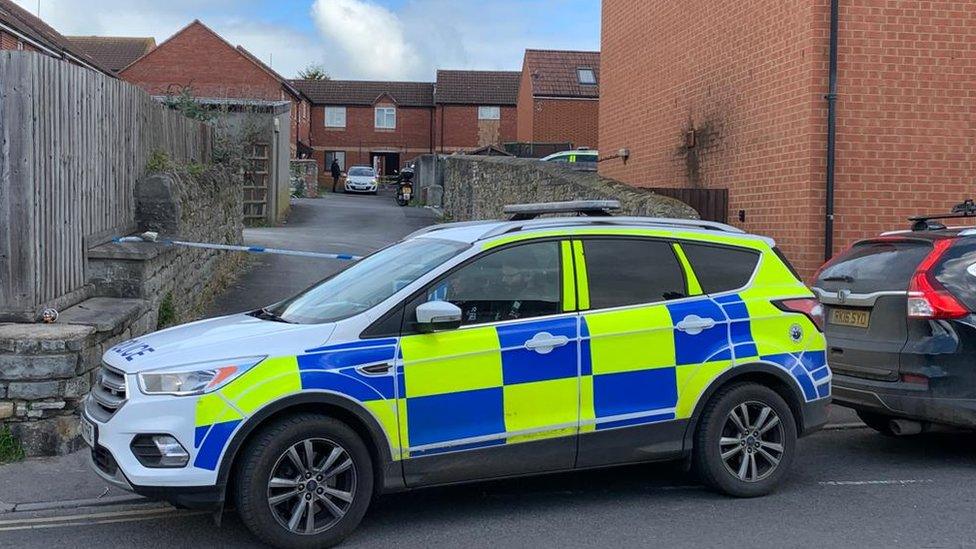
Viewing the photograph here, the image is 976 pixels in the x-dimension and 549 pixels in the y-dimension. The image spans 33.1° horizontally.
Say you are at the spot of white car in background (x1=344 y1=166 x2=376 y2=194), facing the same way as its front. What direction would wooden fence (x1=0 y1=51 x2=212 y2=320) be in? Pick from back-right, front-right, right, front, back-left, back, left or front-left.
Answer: front

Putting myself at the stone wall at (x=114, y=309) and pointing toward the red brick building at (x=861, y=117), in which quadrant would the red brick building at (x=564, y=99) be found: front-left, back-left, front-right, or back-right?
front-left

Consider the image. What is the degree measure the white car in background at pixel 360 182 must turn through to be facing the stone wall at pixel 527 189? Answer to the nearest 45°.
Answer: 0° — it already faces it

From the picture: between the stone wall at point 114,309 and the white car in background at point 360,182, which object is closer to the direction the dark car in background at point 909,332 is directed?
the white car in background

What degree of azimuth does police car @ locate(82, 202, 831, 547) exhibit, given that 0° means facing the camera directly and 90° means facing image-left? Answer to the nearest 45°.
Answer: approximately 45°

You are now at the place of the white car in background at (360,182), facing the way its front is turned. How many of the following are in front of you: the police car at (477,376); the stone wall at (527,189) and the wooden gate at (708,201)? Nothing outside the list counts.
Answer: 3

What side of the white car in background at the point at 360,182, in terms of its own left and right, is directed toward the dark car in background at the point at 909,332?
front

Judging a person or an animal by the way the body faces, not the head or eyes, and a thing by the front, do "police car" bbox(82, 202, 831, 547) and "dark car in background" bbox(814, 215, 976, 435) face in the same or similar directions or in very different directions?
very different directions

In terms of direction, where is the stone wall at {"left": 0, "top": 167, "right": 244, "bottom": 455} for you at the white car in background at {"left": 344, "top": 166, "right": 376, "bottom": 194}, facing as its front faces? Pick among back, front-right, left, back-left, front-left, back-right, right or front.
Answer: front

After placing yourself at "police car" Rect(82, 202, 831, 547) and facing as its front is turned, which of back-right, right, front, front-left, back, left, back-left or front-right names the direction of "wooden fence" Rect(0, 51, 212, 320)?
right

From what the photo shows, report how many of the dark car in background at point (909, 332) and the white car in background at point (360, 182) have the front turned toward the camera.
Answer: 1

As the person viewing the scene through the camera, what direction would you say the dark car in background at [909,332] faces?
facing away from the viewer and to the right of the viewer

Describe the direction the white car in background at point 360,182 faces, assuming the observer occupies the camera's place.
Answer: facing the viewer

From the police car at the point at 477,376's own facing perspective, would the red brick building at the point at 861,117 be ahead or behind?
behind
